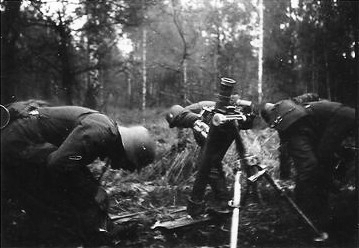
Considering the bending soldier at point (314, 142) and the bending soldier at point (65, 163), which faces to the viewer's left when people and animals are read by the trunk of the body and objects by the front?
the bending soldier at point (314, 142)

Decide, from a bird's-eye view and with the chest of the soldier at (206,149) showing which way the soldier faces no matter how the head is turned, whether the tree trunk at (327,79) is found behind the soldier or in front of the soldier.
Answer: behind

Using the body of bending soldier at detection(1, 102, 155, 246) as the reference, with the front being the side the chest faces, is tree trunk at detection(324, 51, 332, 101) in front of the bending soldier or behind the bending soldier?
in front

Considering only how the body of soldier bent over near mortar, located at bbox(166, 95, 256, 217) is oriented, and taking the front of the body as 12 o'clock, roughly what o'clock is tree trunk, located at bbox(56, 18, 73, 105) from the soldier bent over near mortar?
The tree trunk is roughly at 1 o'clock from the soldier bent over near mortar.

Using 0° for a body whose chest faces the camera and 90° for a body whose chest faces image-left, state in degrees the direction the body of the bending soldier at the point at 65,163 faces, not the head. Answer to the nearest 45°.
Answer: approximately 270°

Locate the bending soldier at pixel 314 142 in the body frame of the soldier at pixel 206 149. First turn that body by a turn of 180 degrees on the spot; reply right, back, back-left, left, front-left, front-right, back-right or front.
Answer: front-right

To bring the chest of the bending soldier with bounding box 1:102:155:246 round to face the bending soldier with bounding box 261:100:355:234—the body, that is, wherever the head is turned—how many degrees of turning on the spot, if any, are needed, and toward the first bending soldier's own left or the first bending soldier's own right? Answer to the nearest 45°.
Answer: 0° — they already face them

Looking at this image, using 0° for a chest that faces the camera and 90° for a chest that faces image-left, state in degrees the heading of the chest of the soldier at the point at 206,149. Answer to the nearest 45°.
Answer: approximately 45°

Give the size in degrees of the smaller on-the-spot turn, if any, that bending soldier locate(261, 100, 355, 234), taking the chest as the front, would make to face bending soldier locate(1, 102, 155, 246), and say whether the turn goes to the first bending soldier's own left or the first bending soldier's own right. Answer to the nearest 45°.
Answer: approximately 45° to the first bending soldier's own left

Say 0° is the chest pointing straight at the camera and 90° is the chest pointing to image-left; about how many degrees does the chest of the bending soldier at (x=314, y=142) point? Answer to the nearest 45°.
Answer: approximately 90°

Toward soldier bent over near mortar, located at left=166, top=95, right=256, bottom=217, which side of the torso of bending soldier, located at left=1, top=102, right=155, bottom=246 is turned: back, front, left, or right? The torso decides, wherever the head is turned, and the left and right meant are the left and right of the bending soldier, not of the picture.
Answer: front

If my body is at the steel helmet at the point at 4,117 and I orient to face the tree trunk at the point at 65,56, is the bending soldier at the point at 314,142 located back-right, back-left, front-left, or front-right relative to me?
front-right

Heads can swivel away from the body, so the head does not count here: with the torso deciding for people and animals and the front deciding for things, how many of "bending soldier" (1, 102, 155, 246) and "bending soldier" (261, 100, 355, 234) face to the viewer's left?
1

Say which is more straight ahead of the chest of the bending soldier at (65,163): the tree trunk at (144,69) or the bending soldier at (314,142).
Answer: the bending soldier
